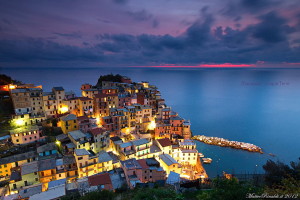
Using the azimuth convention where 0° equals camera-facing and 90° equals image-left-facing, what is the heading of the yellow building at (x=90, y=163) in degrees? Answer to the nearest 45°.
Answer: approximately 315°

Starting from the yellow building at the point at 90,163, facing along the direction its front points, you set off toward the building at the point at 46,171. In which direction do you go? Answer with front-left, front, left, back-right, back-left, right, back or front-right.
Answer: back-right

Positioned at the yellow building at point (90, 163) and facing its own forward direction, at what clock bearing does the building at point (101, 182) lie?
The building is roughly at 1 o'clock from the yellow building.

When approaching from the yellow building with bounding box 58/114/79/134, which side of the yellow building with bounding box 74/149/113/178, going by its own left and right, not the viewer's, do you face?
back

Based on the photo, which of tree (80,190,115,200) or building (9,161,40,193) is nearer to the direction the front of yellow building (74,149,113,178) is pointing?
the tree

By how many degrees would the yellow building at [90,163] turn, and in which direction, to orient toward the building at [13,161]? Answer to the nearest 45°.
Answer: approximately 135° to its right

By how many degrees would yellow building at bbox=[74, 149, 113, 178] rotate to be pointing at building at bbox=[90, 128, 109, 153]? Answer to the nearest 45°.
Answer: approximately 135° to its left

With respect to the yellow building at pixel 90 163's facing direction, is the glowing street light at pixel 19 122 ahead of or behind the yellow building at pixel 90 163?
behind

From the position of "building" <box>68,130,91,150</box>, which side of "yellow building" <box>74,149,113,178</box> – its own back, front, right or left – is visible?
back

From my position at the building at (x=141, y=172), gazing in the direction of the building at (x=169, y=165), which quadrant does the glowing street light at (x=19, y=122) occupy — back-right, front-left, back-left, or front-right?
back-left

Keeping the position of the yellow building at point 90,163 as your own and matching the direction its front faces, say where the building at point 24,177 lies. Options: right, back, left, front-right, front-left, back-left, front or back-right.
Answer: back-right

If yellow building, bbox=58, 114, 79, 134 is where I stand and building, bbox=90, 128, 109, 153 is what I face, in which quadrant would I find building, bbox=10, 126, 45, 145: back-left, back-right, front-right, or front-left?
back-right
